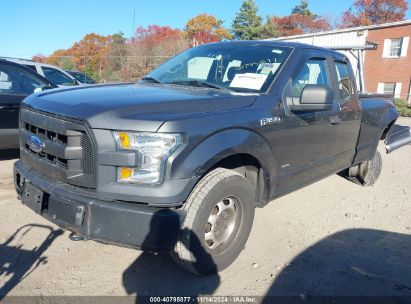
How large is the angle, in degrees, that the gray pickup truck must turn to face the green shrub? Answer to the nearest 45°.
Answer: approximately 180°

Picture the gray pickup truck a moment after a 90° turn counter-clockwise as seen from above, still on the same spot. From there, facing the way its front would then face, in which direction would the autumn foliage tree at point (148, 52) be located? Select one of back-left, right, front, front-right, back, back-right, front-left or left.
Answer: back-left

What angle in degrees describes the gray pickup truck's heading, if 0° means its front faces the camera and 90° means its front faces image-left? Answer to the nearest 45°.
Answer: approximately 45°

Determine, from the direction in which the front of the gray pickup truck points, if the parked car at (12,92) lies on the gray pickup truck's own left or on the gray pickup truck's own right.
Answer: on the gray pickup truck's own right

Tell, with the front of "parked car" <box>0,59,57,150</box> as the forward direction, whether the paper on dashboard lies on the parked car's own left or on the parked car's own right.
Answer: on the parked car's own right
